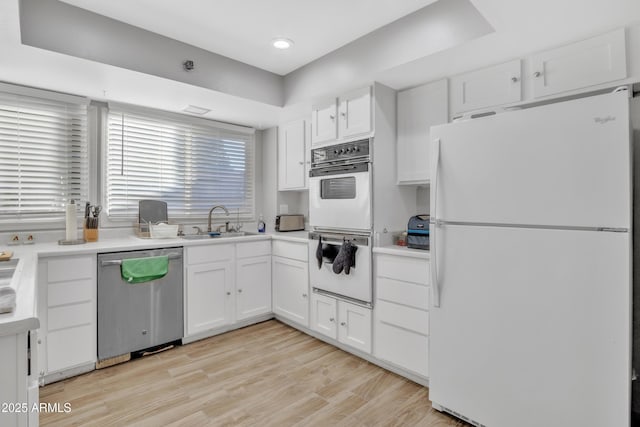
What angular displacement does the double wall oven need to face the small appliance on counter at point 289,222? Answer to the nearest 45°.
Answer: approximately 90° to its right

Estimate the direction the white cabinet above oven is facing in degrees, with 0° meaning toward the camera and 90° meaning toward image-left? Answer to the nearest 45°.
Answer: approximately 45°

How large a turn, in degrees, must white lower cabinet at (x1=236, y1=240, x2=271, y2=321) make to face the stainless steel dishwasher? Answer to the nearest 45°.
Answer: approximately 90° to its right

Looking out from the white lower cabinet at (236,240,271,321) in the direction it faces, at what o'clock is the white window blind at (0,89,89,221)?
The white window blind is roughly at 4 o'clock from the white lower cabinet.

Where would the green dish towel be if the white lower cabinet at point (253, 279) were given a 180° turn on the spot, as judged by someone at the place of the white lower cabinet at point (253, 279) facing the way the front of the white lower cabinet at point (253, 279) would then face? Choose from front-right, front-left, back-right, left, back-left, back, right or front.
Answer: left

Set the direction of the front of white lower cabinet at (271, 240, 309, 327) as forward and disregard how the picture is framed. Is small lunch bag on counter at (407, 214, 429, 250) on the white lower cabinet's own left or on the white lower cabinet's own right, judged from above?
on the white lower cabinet's own left

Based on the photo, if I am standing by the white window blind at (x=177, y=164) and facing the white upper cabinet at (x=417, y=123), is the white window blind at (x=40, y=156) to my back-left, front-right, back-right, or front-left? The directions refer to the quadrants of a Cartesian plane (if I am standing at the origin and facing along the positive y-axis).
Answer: back-right

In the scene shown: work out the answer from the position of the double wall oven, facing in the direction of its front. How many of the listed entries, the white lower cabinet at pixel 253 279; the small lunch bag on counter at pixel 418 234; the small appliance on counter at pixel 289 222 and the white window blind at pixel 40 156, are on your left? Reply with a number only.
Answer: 1

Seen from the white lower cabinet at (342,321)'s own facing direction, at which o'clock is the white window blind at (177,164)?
The white window blind is roughly at 2 o'clock from the white lower cabinet.

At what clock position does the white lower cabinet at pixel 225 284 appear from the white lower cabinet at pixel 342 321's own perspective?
the white lower cabinet at pixel 225 284 is roughly at 2 o'clock from the white lower cabinet at pixel 342 321.

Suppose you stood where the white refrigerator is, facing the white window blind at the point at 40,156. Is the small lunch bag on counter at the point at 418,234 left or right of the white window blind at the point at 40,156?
right

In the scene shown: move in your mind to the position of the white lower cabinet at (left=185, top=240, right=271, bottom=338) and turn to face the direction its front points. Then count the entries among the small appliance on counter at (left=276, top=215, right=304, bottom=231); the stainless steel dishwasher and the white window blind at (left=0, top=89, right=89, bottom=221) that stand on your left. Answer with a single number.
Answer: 1

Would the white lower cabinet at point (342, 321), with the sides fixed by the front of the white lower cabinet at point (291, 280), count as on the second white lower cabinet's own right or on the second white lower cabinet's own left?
on the second white lower cabinet's own left

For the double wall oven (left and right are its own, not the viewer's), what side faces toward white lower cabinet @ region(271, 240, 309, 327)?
right

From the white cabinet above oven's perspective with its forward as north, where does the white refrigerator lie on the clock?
The white refrigerator is roughly at 9 o'clock from the white cabinet above oven.

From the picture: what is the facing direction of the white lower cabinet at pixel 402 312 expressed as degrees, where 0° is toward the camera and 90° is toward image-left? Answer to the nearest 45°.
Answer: approximately 45°
